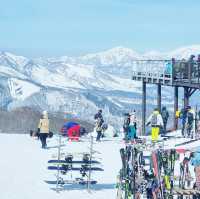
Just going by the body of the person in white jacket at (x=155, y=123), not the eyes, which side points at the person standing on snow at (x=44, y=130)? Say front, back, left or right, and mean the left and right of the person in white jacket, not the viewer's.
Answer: left

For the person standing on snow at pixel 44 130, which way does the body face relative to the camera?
away from the camera

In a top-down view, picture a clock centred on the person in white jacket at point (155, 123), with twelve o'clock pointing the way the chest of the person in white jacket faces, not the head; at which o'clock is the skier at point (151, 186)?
The skier is roughly at 6 o'clock from the person in white jacket.

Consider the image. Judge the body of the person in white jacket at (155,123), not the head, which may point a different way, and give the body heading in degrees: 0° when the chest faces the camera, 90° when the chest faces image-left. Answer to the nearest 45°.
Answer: approximately 180°
